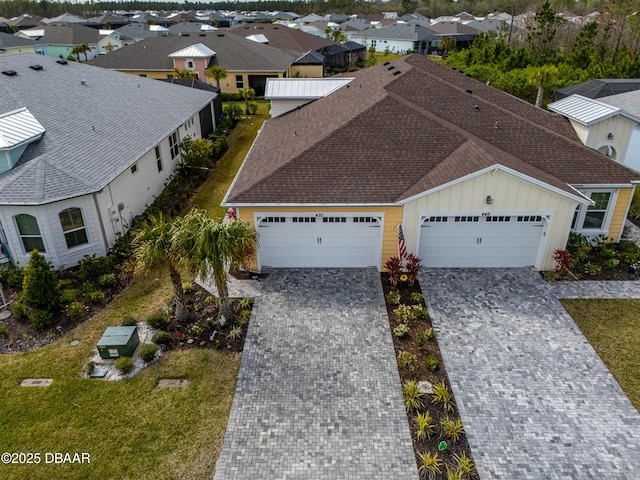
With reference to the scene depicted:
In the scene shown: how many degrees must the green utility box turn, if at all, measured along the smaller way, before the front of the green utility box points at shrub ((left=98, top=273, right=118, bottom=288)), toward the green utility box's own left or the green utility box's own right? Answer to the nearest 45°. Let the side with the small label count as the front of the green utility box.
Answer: approximately 180°

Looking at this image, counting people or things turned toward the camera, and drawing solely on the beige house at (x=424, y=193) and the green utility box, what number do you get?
2

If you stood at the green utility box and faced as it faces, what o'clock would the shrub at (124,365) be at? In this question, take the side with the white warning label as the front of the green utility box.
The shrub is roughly at 12 o'clock from the green utility box.

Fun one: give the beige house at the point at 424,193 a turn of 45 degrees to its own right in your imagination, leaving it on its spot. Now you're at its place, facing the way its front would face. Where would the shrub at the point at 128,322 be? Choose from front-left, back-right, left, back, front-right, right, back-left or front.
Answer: front

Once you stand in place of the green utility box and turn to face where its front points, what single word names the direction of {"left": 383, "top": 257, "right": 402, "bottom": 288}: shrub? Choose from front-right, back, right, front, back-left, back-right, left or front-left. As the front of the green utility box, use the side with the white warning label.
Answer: left

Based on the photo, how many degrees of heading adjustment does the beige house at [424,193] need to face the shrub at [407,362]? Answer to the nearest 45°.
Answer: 0° — it already faces it

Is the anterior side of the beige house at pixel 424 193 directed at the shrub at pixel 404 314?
yes

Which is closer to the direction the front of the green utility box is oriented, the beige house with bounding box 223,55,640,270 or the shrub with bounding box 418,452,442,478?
the shrub

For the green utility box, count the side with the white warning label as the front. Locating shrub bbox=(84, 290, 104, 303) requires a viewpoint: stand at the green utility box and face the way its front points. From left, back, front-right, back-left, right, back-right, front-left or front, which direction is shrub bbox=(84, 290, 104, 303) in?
back

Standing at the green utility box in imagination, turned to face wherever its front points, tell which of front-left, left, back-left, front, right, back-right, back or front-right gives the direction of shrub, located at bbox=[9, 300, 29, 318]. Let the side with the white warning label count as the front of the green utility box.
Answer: back-right

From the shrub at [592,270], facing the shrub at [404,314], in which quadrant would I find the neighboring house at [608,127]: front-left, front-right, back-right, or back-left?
back-right

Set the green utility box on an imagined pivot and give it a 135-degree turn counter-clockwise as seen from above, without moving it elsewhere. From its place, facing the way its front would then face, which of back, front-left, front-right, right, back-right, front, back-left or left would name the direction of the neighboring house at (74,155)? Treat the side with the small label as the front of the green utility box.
front-left

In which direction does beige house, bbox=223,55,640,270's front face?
toward the camera

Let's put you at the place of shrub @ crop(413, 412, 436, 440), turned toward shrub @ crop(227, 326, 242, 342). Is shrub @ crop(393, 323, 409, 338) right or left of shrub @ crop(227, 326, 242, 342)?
right

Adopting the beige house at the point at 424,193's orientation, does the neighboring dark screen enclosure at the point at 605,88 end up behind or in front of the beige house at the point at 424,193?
behind

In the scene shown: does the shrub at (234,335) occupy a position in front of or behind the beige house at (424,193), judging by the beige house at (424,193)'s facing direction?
in front

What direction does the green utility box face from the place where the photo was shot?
facing the viewer
